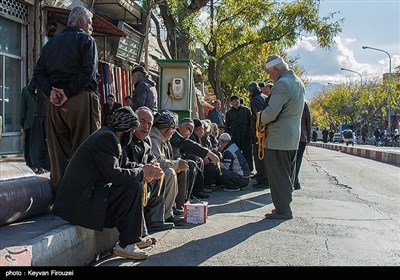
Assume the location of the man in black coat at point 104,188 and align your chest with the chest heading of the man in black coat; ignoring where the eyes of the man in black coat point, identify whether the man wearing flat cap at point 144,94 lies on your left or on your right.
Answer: on your left

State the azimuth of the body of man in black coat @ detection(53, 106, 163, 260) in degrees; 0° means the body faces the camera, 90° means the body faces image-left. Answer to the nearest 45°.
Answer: approximately 270°

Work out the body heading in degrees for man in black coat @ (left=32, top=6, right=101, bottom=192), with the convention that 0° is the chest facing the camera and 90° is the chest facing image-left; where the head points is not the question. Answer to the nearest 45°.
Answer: approximately 225°

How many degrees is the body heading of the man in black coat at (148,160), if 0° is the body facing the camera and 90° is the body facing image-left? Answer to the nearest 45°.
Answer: approximately 315°

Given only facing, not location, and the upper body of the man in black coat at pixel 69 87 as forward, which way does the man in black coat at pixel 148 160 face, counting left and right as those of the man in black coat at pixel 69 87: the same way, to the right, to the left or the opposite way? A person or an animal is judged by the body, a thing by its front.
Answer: to the right
